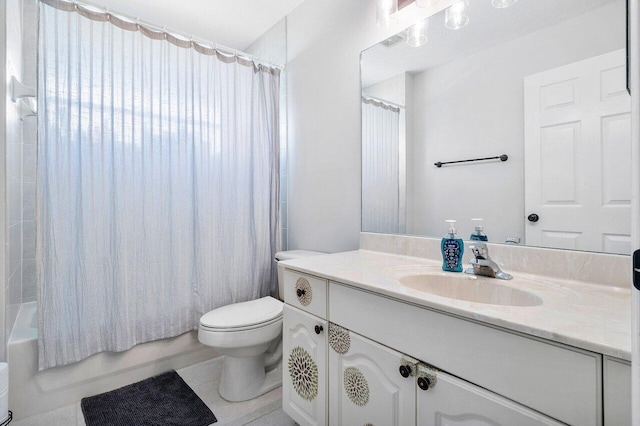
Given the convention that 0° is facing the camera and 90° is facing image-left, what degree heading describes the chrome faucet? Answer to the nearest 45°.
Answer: approximately 45°

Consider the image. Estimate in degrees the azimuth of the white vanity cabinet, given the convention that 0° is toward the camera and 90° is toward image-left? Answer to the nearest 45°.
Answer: approximately 45°

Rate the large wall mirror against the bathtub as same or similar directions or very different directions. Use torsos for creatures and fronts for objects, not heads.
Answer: very different directions

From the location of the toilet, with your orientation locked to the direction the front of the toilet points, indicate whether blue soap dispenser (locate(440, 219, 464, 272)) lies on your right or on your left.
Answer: on your left

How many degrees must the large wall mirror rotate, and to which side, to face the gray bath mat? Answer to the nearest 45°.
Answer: approximately 45° to its right

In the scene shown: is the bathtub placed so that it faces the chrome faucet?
yes

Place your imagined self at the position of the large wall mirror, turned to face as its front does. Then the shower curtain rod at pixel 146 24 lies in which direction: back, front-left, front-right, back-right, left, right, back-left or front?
front-right

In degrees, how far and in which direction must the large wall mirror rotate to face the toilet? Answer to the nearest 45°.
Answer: approximately 45° to its right

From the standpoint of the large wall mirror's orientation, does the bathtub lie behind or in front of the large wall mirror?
in front

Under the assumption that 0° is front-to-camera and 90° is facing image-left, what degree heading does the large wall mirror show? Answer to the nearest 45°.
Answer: approximately 45°

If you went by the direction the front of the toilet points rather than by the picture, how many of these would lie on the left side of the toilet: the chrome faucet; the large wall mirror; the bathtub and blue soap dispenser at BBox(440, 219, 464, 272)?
3

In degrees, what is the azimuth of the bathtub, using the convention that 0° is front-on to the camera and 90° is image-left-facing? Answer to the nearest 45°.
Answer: approximately 315°
